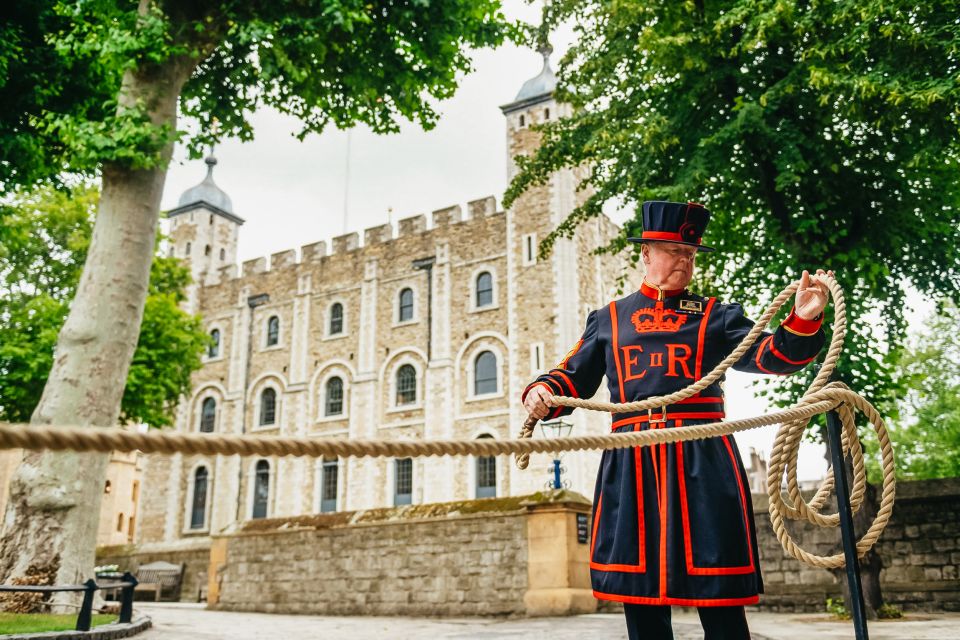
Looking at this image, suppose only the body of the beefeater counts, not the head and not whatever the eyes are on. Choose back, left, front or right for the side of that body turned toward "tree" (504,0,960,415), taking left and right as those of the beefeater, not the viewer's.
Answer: back

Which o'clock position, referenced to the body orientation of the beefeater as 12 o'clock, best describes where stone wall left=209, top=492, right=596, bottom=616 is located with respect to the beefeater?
The stone wall is roughly at 5 o'clock from the beefeater.

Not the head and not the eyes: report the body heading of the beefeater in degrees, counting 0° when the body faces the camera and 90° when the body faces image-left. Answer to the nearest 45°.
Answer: approximately 0°

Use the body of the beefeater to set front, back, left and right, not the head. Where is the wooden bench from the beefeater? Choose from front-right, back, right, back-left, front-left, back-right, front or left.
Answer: back-right

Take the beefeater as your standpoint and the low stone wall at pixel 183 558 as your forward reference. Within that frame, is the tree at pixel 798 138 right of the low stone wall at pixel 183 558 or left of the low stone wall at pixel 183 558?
right

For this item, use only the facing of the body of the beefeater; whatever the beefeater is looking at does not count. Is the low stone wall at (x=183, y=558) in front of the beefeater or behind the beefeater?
behind

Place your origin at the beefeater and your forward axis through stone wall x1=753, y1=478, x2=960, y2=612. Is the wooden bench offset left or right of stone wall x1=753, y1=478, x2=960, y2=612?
left

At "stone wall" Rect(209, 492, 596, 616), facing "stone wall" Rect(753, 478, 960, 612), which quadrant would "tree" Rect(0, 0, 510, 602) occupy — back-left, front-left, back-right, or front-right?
back-right

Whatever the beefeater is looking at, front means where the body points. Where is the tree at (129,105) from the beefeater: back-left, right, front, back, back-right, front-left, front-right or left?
back-right
